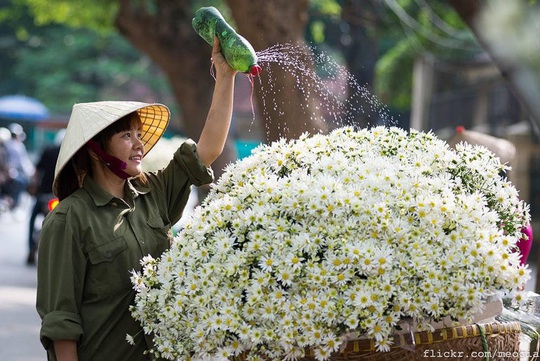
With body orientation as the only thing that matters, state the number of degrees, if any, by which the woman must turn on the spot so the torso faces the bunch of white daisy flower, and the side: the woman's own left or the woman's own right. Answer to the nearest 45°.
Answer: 0° — they already face it

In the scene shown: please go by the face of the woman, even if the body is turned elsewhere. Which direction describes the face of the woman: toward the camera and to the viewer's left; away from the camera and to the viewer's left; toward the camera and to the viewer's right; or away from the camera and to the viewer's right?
toward the camera and to the viewer's right

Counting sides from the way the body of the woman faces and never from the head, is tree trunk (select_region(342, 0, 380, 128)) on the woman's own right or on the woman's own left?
on the woman's own left

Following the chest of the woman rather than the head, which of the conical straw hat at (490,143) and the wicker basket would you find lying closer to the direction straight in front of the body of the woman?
the wicker basket

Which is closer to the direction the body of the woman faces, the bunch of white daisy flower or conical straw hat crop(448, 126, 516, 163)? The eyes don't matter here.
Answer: the bunch of white daisy flower

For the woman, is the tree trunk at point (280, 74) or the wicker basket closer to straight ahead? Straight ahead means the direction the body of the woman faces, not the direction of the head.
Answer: the wicker basket

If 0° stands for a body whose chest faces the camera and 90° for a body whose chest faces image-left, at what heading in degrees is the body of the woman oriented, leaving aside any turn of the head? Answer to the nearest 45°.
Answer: approximately 315°

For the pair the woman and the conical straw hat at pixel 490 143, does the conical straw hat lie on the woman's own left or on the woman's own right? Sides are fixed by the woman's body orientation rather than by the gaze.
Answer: on the woman's own left

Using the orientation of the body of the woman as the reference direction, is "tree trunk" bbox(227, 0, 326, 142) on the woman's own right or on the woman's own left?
on the woman's own left
